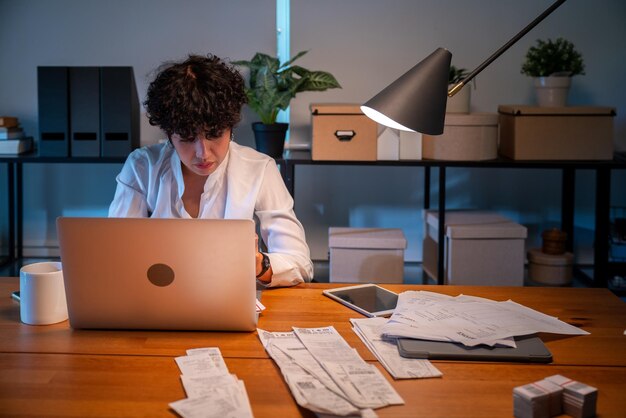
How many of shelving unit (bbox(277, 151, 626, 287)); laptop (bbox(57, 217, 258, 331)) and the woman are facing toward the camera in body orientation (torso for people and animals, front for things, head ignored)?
2

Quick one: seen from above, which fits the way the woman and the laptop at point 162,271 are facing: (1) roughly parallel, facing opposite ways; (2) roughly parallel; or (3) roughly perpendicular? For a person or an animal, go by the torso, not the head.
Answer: roughly parallel, facing opposite ways

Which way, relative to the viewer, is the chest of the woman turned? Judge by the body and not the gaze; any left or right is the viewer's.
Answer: facing the viewer

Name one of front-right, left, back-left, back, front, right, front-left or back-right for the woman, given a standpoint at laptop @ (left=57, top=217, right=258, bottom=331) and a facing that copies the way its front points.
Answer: front

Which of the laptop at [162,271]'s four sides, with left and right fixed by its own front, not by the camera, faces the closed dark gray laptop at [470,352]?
right

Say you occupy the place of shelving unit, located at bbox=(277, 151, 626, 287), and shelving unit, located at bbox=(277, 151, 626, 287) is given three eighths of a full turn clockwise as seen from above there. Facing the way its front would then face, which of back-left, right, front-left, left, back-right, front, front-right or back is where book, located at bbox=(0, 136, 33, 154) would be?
front-left

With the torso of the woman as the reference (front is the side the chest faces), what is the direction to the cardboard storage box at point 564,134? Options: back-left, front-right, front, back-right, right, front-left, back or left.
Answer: back-left

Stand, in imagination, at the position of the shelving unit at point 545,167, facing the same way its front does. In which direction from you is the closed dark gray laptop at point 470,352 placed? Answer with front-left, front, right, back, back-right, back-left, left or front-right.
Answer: front

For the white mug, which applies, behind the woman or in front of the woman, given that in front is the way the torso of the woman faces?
in front

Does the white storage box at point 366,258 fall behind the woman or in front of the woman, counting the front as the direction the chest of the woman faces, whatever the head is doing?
behind

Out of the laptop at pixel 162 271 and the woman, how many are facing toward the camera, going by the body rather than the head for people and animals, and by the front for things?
1

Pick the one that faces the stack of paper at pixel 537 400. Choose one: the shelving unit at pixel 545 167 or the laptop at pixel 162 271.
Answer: the shelving unit

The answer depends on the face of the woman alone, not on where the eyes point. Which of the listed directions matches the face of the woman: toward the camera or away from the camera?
toward the camera

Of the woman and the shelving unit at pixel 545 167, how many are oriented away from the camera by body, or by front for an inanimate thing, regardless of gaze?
0

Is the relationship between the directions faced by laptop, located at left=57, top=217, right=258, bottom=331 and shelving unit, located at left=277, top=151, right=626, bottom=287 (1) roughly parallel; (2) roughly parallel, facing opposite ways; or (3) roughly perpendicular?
roughly parallel, facing opposite ways

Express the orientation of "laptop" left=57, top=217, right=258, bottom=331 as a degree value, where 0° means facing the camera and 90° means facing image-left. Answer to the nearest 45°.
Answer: approximately 180°

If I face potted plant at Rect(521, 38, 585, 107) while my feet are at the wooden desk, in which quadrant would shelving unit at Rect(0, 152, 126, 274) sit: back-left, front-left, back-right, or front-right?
front-left

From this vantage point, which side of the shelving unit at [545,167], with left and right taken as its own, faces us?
front
